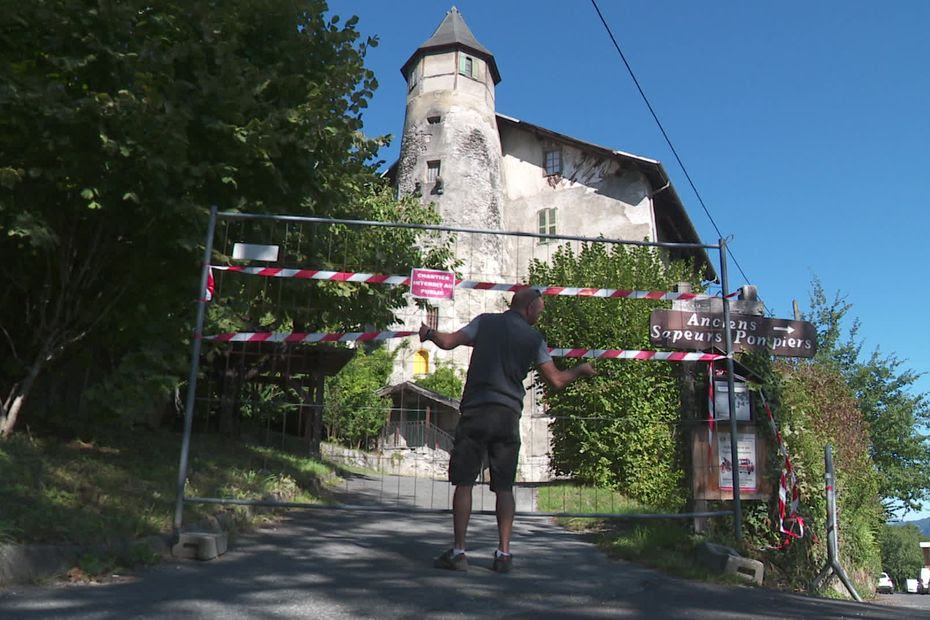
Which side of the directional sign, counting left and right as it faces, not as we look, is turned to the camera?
front

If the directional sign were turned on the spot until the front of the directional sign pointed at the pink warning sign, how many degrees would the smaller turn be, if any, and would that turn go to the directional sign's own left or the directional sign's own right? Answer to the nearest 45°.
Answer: approximately 45° to the directional sign's own right

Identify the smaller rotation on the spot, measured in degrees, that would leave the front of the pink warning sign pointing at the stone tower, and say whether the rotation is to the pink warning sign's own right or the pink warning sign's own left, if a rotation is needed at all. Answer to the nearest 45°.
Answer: approximately 180°

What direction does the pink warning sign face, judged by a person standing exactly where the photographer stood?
facing the viewer

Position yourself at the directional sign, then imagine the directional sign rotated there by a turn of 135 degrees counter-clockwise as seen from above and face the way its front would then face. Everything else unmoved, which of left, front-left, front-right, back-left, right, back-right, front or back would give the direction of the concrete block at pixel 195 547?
back

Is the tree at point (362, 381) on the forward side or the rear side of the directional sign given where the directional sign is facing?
on the rear side

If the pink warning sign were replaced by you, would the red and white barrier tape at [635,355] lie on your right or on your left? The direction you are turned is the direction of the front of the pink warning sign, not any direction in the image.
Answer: on your left

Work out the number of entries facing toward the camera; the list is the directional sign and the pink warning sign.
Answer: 2

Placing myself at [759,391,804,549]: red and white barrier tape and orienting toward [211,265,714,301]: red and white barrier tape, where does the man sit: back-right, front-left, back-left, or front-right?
front-left

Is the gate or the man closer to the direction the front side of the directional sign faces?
the man

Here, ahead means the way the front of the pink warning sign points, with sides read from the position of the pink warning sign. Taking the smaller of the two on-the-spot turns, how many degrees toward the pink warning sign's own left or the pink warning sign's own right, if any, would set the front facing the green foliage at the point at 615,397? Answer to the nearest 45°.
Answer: approximately 180°

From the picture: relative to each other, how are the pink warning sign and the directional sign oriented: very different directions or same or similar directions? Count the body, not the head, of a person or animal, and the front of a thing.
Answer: same or similar directions

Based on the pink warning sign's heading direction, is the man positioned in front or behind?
in front

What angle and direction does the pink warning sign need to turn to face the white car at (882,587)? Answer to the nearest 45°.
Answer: approximately 135° to its left

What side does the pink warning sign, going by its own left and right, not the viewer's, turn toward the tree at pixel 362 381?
back
